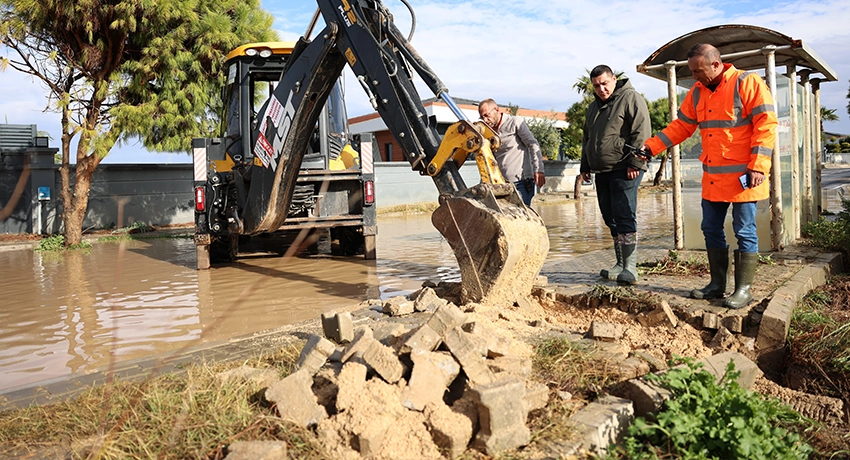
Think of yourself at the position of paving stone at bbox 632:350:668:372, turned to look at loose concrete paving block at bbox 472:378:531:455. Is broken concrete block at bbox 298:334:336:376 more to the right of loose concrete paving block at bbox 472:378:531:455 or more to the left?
right

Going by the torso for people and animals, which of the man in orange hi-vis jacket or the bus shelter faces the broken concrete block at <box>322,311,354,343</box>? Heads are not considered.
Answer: the man in orange hi-vis jacket

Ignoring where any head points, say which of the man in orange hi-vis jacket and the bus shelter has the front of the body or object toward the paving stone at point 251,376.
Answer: the man in orange hi-vis jacket

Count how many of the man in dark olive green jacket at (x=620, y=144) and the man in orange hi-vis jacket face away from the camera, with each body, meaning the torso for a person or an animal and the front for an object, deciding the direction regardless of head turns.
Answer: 0

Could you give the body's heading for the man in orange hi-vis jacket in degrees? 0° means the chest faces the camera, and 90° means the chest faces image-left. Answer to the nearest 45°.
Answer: approximately 45°

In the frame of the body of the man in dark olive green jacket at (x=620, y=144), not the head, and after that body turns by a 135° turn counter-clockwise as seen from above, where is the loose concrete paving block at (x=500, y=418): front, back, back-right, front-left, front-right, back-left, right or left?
right

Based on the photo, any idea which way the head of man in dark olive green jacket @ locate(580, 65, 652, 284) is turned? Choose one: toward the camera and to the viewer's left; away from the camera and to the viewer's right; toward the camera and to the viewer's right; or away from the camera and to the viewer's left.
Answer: toward the camera and to the viewer's left

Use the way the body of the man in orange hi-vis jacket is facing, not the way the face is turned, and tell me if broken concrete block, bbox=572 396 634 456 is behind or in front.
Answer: in front

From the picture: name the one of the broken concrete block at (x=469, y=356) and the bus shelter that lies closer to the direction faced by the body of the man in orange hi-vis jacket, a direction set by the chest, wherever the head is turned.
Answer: the broken concrete block

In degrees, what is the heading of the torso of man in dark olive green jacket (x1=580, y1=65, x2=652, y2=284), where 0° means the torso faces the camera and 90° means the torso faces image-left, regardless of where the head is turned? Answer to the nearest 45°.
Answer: approximately 45°

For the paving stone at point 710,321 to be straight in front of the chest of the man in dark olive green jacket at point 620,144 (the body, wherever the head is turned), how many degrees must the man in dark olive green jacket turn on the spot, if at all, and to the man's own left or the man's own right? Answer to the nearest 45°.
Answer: approximately 45° to the man's own left

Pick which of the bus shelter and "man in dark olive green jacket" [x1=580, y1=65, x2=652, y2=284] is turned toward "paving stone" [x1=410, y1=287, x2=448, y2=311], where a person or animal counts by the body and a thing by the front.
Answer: the man in dark olive green jacket
